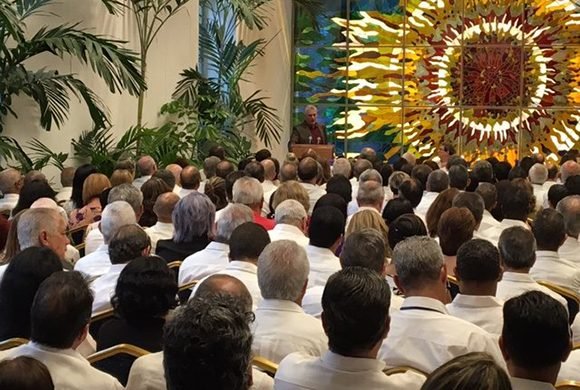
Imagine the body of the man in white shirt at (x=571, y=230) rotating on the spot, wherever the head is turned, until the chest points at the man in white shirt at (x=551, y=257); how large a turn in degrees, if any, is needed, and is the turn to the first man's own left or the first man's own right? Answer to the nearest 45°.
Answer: approximately 180°

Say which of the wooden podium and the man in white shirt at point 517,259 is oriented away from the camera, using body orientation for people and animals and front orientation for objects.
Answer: the man in white shirt

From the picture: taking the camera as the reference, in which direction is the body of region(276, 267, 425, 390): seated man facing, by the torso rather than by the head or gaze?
away from the camera

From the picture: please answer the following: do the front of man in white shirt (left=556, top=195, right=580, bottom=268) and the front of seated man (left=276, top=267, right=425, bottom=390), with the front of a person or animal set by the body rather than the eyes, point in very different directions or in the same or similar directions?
same or similar directions

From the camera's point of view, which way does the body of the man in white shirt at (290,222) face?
away from the camera

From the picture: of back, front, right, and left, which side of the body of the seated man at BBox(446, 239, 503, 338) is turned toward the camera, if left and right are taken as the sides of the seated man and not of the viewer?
back

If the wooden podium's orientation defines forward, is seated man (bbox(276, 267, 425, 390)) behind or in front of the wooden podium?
in front

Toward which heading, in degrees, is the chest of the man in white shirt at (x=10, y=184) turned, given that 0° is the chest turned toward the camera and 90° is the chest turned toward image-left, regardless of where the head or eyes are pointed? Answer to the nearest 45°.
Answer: approximately 225°

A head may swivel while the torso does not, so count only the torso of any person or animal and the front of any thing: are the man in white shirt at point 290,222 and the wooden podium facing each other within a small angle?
yes

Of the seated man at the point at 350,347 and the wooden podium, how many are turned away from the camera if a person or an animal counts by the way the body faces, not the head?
1

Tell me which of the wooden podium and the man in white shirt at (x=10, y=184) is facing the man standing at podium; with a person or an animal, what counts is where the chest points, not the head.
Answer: the man in white shirt

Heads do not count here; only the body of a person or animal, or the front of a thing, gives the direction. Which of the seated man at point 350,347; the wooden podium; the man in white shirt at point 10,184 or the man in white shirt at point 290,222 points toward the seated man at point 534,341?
the wooden podium

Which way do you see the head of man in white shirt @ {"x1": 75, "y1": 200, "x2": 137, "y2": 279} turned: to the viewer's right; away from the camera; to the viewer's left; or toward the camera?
away from the camera

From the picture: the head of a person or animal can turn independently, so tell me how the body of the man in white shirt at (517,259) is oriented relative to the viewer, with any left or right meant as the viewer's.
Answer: facing away from the viewer

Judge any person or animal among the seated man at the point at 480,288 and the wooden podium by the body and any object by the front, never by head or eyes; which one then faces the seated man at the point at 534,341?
the wooden podium

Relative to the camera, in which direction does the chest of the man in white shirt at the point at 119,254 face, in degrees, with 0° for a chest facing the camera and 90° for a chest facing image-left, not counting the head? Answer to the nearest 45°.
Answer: approximately 225°

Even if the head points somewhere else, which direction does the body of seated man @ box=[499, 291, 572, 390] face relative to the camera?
away from the camera

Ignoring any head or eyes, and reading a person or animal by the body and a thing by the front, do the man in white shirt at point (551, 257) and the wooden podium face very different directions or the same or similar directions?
very different directions
